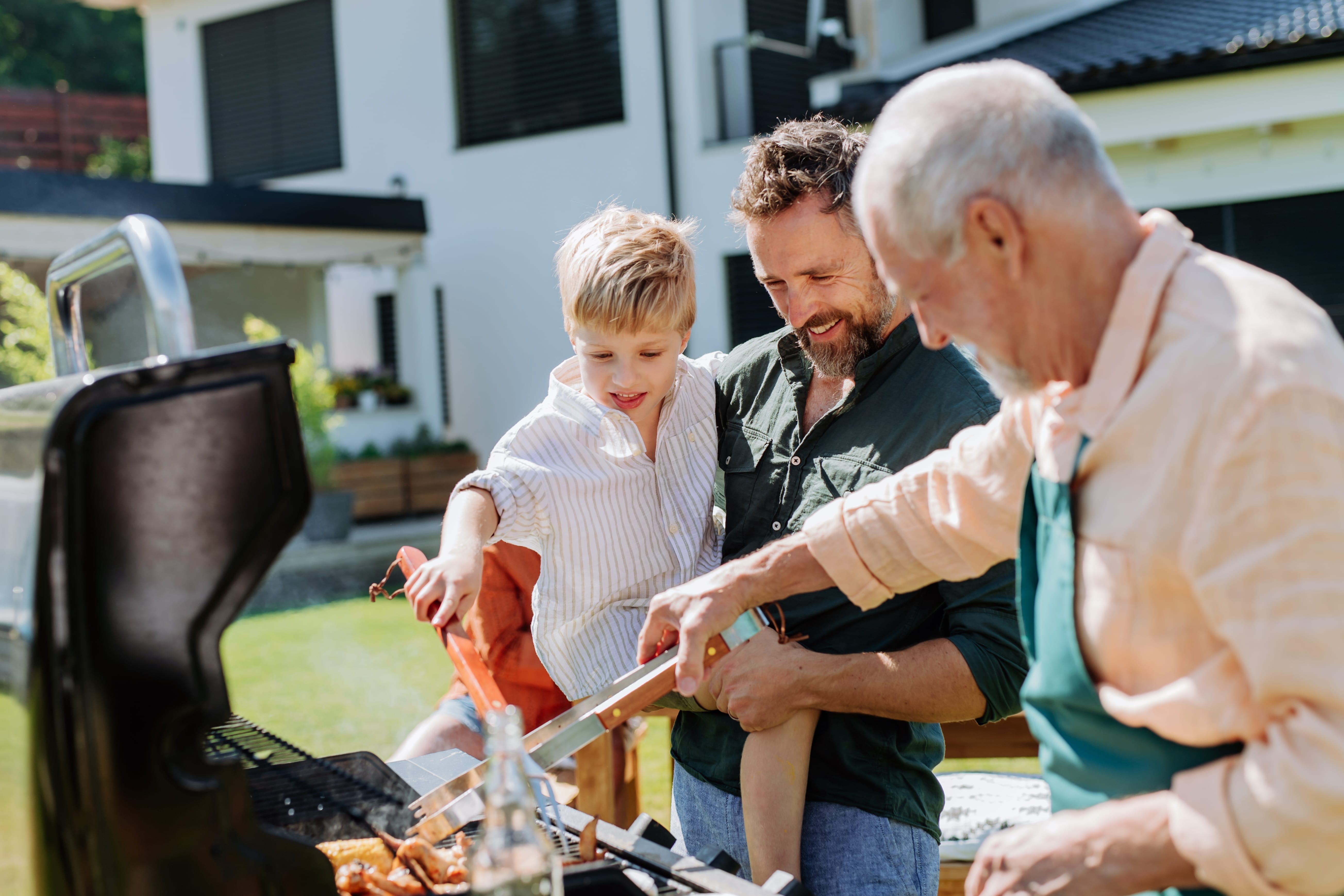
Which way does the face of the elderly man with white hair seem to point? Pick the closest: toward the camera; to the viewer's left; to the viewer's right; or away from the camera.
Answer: to the viewer's left

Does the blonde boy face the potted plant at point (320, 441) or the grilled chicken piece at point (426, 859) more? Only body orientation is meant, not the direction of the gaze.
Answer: the grilled chicken piece

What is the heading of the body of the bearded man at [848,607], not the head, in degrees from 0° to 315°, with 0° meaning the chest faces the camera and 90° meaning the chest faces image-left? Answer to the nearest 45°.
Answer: approximately 45°

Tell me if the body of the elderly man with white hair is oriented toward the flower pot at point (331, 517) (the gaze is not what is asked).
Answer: no

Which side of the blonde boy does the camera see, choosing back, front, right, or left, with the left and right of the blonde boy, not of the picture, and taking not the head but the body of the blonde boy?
front

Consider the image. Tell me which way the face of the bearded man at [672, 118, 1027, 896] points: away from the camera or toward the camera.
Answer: toward the camera

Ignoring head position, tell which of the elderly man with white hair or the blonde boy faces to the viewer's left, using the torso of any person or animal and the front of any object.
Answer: the elderly man with white hair

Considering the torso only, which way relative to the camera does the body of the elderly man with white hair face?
to the viewer's left

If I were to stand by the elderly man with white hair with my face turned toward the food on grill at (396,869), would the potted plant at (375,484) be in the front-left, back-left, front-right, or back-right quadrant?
front-right

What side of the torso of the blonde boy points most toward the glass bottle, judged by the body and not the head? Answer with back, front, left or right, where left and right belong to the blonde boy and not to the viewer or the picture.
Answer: front

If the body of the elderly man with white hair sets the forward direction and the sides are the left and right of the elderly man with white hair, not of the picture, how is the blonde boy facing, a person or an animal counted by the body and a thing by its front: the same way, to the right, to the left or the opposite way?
to the left

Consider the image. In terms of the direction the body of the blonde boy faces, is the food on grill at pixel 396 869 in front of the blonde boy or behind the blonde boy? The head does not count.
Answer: in front
